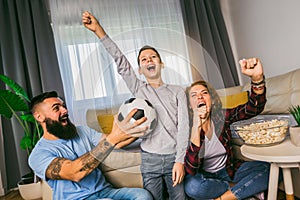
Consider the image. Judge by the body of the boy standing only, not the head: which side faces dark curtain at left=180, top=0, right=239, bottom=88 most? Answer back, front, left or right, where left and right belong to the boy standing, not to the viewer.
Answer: back

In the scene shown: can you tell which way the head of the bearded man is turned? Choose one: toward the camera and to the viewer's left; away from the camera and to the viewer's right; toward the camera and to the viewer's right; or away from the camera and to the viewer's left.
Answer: toward the camera and to the viewer's right

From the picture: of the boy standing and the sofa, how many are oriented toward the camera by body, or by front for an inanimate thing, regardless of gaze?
2

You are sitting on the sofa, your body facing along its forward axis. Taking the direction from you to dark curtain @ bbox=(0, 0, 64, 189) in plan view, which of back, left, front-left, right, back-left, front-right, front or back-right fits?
back-right

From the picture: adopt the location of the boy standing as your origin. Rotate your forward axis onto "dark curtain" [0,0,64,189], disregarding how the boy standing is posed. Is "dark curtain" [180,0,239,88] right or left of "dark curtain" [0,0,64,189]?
right
